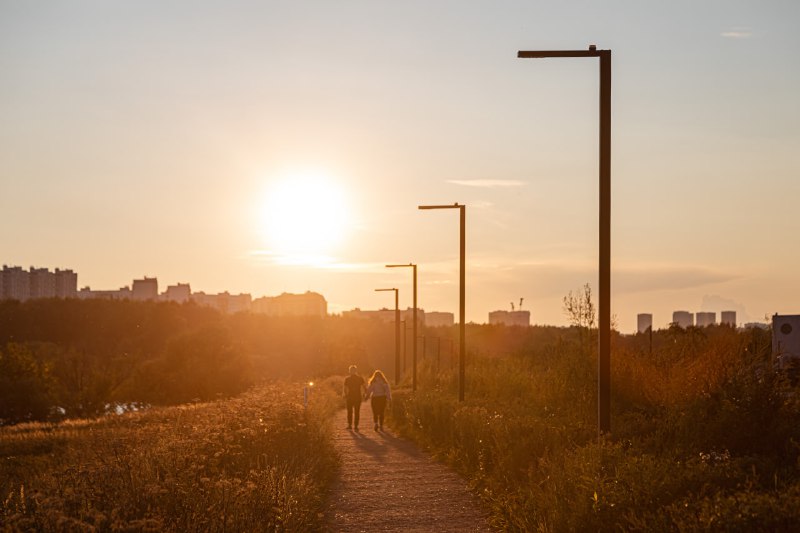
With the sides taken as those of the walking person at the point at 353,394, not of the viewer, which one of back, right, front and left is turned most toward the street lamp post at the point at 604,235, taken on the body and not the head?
back

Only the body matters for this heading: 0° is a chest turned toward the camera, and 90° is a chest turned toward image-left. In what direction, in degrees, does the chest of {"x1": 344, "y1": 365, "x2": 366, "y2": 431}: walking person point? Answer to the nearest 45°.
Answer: approximately 180°

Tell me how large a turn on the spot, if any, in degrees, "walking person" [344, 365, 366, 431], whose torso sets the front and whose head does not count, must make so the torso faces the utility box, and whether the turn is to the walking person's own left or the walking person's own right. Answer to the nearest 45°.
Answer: approximately 135° to the walking person's own right

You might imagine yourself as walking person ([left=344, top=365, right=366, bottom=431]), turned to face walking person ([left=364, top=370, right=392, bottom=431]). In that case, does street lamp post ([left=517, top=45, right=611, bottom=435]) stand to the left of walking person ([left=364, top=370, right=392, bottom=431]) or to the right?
right

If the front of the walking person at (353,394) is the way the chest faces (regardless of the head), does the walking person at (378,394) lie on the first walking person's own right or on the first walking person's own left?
on the first walking person's own right
